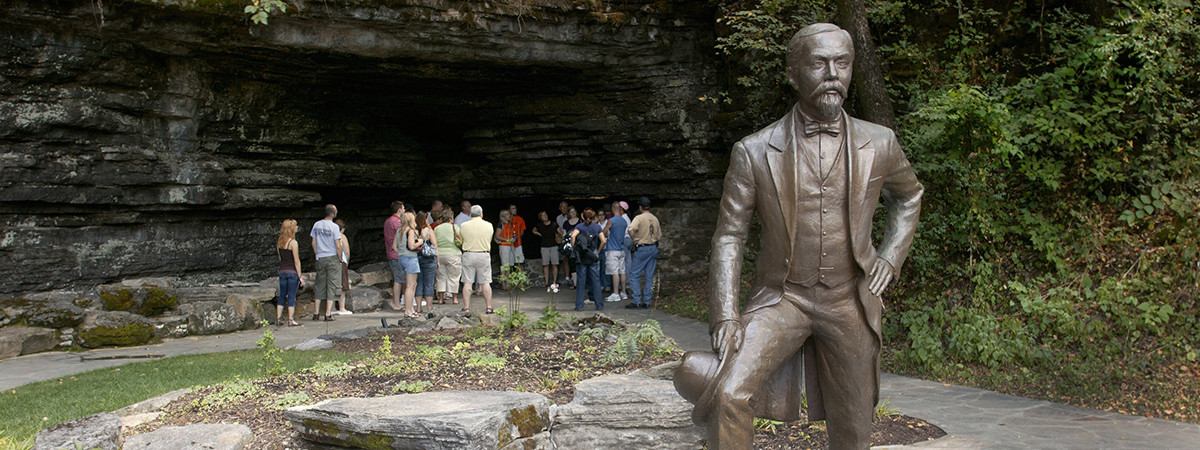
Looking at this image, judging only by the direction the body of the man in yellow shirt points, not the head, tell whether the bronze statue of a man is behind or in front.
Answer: behind

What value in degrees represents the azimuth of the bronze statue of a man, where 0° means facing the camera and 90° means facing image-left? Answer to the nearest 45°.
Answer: approximately 0°

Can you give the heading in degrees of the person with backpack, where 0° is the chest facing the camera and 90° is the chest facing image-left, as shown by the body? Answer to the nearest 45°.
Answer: approximately 180°

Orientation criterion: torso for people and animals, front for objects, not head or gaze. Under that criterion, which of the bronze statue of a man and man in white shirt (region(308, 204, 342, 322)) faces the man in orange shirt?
the man in white shirt

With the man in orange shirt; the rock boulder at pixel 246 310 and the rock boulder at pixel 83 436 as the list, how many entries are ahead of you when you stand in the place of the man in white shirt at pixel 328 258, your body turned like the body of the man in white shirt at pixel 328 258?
1

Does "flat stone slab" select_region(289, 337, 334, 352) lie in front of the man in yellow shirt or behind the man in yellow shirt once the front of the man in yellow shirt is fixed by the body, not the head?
behind

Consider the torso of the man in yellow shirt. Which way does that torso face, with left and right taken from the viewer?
facing away from the viewer

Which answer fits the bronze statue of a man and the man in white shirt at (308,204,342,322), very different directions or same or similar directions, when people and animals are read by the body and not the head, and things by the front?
very different directions

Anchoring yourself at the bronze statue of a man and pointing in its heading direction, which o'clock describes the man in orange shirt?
The man in orange shirt is roughly at 5 o'clock from the bronze statue of a man.

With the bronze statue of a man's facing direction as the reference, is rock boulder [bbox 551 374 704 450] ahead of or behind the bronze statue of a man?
behind

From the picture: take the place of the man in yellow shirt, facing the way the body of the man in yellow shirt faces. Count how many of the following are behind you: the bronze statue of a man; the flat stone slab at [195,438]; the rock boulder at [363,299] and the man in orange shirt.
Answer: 2

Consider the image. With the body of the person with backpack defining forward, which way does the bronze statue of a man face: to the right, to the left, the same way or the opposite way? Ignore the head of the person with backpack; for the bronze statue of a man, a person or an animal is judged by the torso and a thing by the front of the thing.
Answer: the opposite way

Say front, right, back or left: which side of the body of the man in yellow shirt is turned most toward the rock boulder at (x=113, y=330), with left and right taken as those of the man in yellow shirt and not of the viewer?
left

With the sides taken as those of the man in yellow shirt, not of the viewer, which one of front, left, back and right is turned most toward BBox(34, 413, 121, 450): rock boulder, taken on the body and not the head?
back

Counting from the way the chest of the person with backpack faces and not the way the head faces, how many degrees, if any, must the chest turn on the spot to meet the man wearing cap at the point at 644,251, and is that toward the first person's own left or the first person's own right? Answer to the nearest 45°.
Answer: approximately 90° to the first person's own right

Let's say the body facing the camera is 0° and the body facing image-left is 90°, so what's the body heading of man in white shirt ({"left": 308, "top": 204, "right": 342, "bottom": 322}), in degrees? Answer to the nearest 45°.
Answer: approximately 225°
